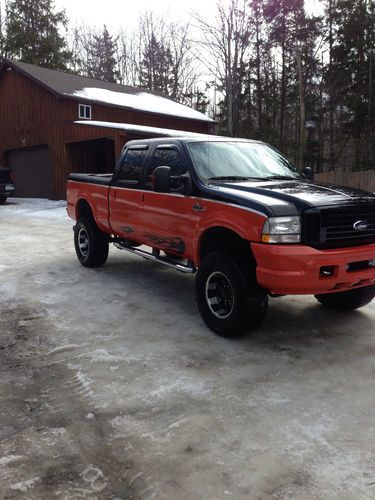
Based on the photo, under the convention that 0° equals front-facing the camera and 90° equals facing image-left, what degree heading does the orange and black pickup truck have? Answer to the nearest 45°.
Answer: approximately 315°

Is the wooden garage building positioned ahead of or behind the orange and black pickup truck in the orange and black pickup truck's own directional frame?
behind

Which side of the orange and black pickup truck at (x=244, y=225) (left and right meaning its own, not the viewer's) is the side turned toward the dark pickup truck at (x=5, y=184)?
back

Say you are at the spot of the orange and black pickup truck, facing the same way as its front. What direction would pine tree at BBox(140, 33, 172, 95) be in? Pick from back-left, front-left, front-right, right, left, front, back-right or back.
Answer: back-left

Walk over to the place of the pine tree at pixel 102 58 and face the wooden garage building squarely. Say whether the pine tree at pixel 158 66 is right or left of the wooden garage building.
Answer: left

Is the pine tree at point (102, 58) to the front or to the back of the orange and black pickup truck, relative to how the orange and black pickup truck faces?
to the back
